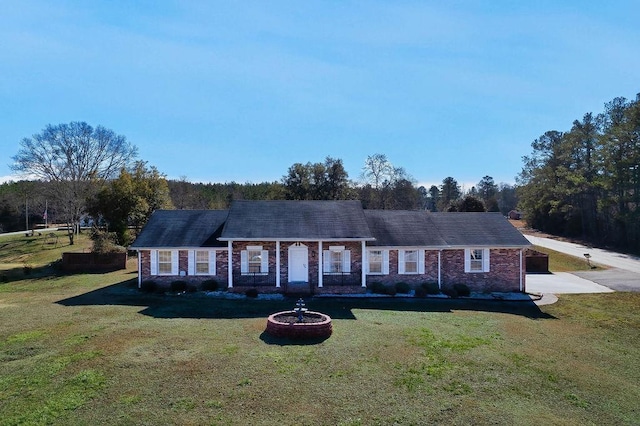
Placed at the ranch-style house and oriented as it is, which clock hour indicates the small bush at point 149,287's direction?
The small bush is roughly at 3 o'clock from the ranch-style house.

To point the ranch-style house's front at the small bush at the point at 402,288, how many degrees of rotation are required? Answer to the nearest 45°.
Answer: approximately 90° to its left

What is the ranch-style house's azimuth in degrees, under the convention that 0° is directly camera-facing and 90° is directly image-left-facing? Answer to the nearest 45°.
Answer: approximately 0°

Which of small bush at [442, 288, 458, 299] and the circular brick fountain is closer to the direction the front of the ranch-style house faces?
the circular brick fountain

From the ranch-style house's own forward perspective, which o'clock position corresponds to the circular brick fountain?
The circular brick fountain is roughly at 12 o'clock from the ranch-style house.
